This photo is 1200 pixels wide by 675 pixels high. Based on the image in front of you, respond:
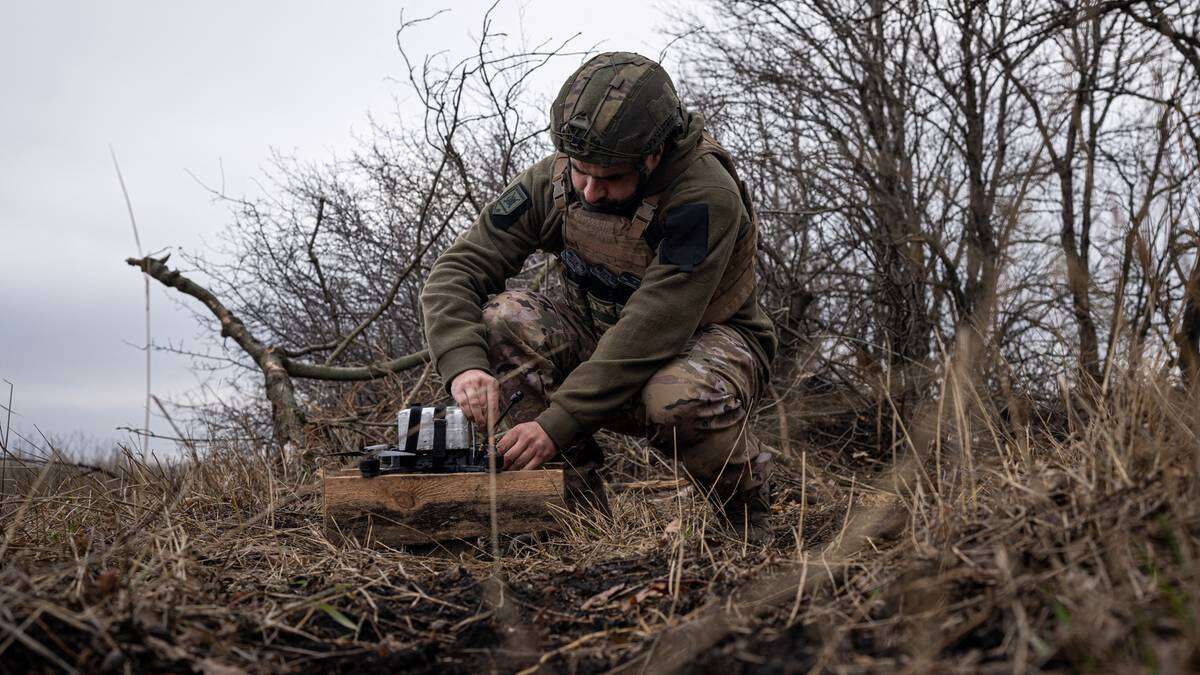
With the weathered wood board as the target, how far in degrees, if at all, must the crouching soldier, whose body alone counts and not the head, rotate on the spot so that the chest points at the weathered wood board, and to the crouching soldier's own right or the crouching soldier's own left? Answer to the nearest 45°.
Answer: approximately 45° to the crouching soldier's own right

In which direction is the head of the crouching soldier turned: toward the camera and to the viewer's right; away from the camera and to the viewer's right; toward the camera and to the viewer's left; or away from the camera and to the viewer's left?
toward the camera and to the viewer's left

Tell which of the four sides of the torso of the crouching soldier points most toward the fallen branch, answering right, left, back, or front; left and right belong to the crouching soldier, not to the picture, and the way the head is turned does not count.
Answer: right

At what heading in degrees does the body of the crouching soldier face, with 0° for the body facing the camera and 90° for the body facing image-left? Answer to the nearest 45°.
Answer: approximately 45°
